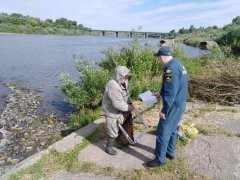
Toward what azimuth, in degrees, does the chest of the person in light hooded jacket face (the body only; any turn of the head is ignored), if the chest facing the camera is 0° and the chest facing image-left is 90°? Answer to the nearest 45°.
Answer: approximately 270°

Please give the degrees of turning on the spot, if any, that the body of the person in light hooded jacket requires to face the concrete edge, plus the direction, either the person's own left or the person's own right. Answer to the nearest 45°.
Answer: approximately 180°

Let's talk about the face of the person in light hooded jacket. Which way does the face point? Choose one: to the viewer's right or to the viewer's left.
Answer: to the viewer's right

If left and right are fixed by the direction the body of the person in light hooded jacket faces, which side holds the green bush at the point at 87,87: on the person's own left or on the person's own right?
on the person's own left

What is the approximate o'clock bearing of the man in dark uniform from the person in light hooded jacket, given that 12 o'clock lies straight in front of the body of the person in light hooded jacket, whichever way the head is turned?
The man in dark uniform is roughly at 1 o'clock from the person in light hooded jacket.
